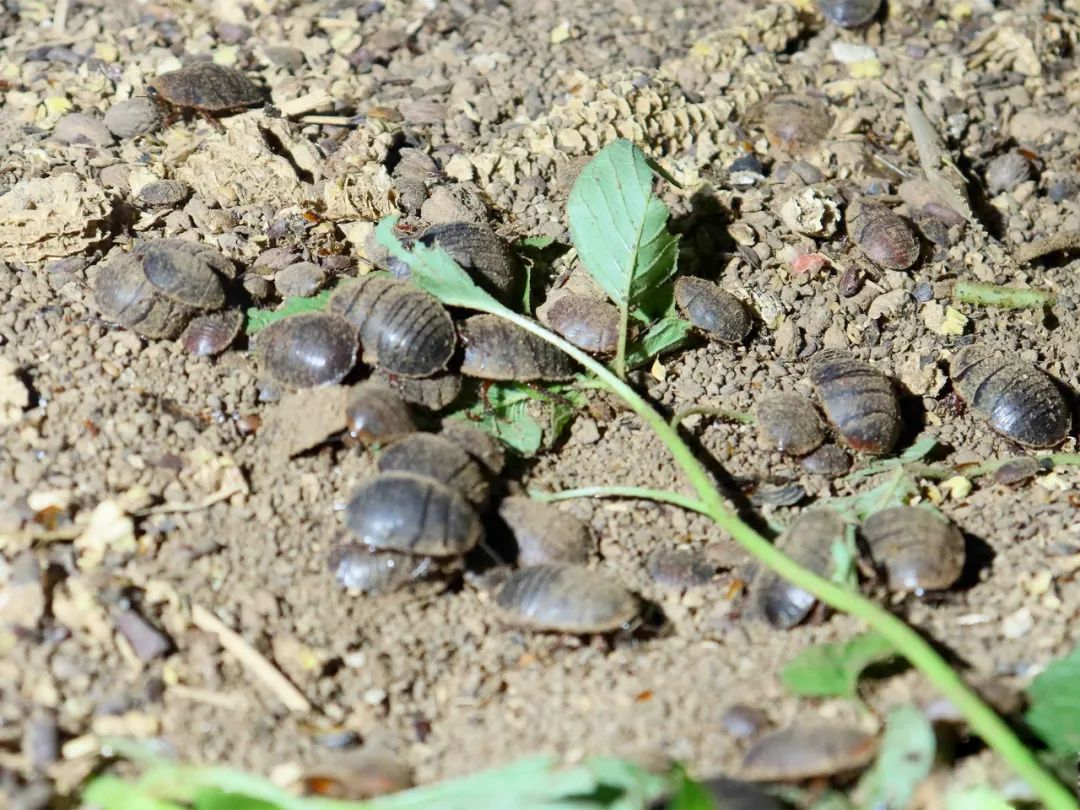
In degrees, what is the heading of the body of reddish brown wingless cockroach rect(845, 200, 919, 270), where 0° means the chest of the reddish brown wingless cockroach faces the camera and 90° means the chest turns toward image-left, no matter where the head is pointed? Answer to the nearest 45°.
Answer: approximately 135°

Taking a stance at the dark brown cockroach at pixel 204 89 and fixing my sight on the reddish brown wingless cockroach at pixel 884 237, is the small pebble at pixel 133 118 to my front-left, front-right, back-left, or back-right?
back-right

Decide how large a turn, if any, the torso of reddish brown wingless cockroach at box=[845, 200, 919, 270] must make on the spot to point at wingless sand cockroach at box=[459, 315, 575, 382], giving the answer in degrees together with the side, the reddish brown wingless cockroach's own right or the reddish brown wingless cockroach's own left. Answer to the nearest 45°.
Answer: approximately 90° to the reddish brown wingless cockroach's own left

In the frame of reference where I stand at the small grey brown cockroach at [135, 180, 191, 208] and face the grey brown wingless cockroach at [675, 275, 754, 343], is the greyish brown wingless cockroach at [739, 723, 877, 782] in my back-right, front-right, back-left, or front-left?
front-right

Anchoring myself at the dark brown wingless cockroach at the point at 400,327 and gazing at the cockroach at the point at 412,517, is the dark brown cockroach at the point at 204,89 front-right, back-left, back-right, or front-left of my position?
back-right

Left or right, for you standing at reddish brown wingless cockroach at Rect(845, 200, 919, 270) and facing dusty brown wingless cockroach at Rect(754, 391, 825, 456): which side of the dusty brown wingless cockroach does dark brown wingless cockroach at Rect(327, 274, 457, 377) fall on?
right

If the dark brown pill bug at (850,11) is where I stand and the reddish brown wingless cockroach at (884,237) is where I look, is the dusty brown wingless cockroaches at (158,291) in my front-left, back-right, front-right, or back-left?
front-right

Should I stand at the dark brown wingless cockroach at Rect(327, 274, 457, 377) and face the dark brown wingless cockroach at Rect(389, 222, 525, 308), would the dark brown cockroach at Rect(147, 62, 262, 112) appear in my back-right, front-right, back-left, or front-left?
front-left
